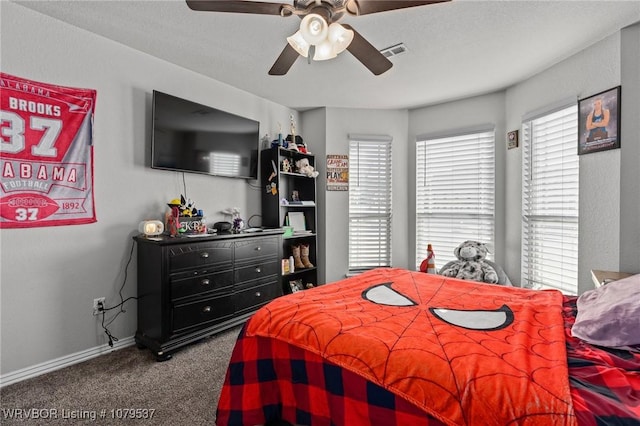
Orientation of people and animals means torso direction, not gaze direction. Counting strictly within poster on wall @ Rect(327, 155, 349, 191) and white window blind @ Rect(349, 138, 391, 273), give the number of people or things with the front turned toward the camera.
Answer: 2

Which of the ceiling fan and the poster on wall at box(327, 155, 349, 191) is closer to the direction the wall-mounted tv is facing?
the ceiling fan

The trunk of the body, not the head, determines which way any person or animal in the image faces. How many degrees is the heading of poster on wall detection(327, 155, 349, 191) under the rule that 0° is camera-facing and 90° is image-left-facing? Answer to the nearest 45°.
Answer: approximately 0°

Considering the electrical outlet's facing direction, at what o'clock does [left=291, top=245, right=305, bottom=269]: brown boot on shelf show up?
The brown boot on shelf is roughly at 10 o'clock from the electrical outlet.

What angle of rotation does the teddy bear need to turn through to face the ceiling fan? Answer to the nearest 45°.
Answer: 0° — it already faces it
